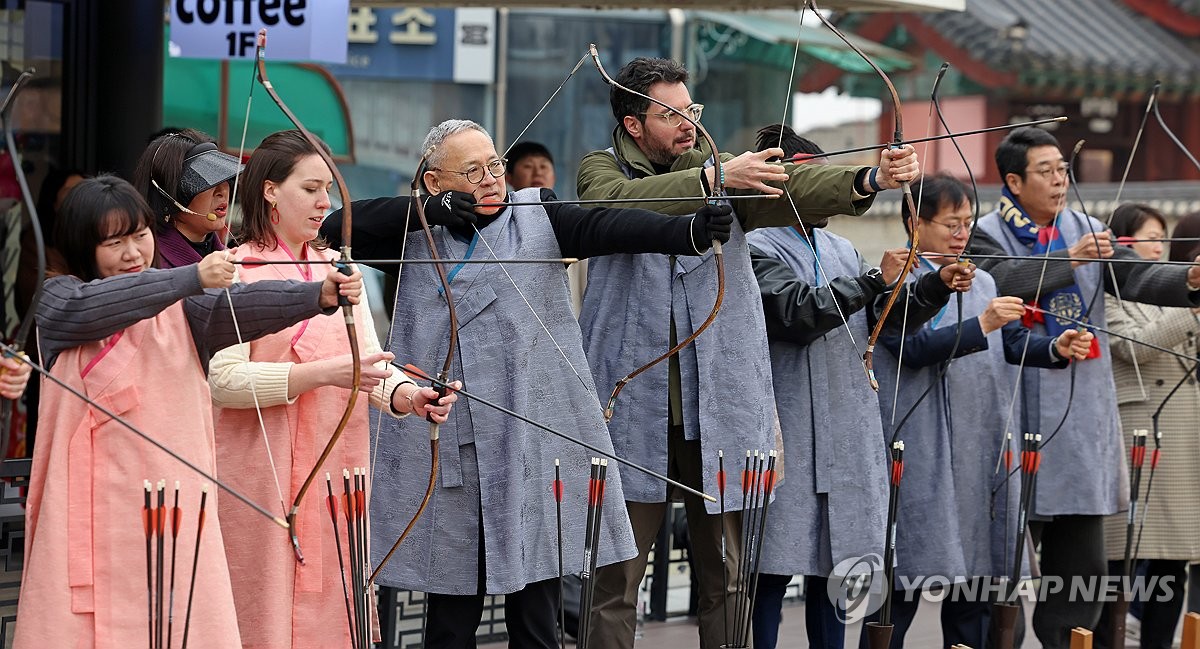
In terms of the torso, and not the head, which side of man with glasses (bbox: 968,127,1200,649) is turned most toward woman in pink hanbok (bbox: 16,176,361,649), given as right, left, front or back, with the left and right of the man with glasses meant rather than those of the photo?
right

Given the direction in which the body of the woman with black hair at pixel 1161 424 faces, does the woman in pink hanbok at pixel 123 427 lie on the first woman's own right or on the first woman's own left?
on the first woman's own right

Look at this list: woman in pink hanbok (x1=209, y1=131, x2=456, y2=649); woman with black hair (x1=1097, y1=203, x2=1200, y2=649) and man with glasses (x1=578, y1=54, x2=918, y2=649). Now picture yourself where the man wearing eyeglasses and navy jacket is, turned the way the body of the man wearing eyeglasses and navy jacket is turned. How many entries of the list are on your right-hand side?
2

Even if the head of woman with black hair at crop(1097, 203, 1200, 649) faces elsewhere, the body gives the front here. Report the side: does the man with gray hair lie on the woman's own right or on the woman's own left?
on the woman's own right

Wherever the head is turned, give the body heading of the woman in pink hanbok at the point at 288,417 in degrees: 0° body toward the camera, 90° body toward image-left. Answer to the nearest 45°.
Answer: approximately 315°

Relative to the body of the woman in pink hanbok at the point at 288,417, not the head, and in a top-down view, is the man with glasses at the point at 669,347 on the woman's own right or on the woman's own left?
on the woman's own left

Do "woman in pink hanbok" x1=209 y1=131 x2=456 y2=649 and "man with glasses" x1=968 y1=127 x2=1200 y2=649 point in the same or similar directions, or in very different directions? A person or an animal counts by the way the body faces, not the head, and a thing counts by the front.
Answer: same or similar directions

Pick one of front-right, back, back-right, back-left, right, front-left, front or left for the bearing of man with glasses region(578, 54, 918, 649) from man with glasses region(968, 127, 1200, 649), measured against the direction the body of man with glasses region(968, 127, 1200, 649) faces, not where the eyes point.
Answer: right

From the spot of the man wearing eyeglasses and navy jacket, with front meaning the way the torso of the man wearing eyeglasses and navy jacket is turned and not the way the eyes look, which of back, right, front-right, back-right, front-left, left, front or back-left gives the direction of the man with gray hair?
right

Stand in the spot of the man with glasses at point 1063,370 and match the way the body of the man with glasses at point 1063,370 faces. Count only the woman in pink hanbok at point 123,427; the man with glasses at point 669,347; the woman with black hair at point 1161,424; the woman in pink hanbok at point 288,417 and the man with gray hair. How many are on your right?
4

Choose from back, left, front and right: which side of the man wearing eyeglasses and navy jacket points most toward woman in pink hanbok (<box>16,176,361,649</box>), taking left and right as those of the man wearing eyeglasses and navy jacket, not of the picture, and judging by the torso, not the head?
right

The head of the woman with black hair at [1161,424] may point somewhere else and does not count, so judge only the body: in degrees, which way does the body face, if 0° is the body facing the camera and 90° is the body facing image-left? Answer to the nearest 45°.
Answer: approximately 315°

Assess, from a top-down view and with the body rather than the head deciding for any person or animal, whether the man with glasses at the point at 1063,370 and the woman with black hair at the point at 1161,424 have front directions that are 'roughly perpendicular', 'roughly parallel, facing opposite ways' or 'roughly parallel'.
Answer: roughly parallel

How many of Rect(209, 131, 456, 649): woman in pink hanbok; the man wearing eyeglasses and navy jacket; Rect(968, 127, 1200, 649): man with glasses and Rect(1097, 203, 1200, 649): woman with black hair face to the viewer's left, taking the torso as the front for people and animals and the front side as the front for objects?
0

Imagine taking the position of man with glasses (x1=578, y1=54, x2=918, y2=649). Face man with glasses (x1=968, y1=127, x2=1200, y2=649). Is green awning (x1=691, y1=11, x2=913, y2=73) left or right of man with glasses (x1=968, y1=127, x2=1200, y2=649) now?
left

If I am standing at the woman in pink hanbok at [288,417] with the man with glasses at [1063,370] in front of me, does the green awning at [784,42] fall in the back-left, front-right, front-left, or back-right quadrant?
front-left
